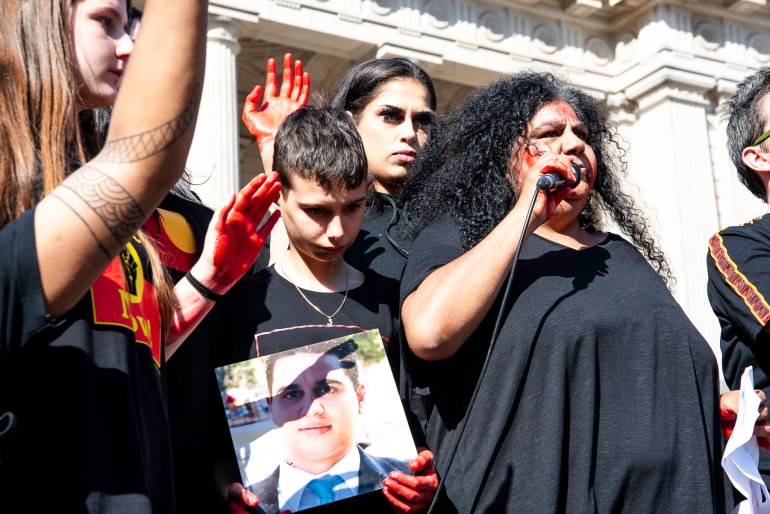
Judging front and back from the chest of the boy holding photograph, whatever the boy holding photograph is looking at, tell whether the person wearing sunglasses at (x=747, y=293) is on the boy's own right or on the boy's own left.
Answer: on the boy's own left

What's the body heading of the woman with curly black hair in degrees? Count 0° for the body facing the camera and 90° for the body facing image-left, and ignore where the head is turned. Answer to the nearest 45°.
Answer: approximately 315°

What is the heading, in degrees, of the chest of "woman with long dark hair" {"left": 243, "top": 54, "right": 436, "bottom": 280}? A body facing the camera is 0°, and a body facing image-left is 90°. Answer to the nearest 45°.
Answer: approximately 315°

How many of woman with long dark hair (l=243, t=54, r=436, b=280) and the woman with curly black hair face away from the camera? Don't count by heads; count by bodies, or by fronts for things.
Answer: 0

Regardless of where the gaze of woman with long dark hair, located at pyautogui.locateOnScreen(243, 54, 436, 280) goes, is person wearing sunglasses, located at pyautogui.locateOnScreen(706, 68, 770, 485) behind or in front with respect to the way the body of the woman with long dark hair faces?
in front

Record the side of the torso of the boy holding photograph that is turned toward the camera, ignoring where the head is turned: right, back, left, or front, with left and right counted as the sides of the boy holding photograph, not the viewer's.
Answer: front

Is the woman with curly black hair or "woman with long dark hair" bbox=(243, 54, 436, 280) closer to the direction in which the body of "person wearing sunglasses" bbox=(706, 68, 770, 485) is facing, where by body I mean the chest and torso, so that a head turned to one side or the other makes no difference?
the woman with curly black hair

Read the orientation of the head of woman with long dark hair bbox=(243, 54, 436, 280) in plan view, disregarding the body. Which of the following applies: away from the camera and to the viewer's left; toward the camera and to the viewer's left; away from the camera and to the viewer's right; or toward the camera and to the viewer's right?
toward the camera and to the viewer's right

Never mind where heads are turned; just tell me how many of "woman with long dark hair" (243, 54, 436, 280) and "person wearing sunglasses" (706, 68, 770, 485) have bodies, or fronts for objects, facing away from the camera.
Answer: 0

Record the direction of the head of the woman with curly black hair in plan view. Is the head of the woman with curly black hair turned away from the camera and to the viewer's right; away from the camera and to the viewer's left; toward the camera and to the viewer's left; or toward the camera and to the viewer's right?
toward the camera and to the viewer's right

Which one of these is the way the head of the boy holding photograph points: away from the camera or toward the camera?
toward the camera
